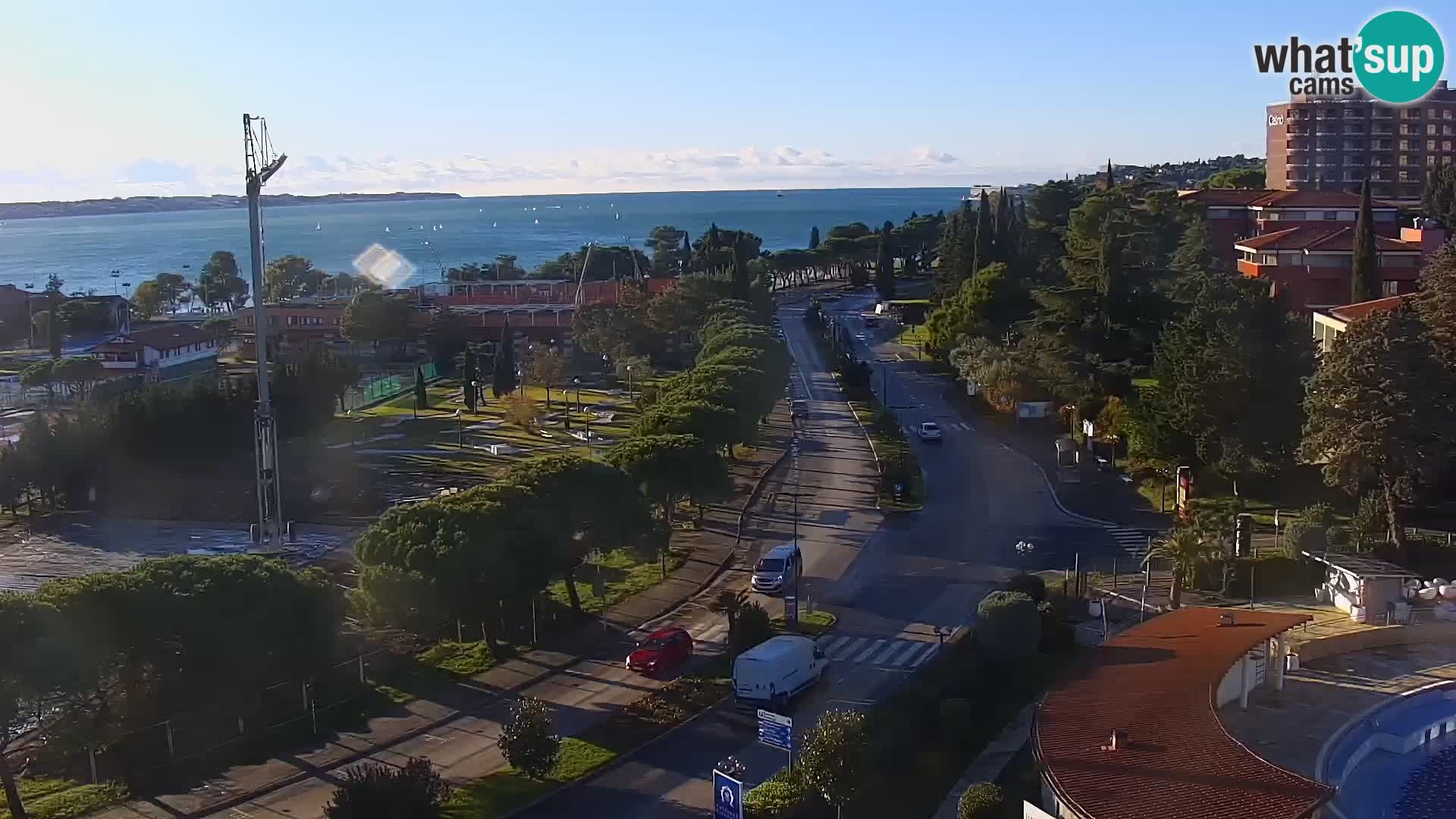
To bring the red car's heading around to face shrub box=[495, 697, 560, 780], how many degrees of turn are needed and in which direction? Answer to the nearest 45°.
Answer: approximately 45° to its left

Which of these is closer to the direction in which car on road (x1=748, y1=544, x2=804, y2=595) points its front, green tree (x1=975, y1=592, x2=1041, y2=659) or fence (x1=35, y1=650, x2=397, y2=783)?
the fence

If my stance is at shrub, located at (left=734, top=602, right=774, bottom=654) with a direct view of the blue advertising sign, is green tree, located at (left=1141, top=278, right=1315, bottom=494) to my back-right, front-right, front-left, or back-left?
back-left

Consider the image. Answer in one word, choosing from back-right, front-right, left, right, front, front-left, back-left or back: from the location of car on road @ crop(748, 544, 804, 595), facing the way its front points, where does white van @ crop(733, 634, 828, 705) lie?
front-left

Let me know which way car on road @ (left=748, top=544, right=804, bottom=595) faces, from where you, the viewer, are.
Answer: facing the viewer and to the left of the viewer

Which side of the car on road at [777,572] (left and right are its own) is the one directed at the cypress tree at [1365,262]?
back

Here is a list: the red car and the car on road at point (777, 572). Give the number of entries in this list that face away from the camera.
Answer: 0

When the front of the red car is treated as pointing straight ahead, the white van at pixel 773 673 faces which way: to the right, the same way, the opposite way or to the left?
the opposite way

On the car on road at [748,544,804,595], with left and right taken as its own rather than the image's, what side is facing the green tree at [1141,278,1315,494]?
back

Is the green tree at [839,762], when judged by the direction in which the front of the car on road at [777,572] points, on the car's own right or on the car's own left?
on the car's own left
